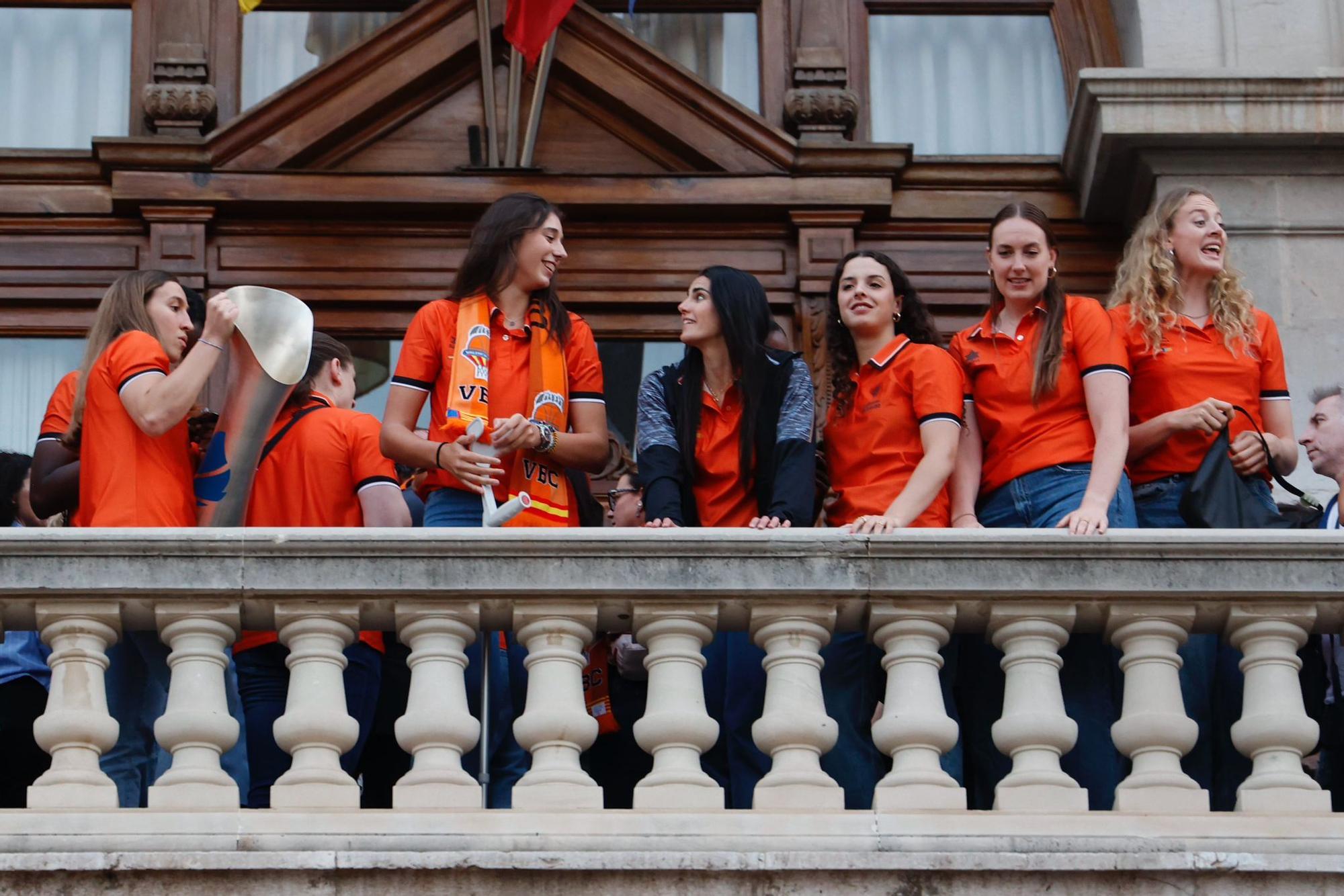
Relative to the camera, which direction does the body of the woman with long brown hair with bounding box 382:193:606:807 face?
toward the camera

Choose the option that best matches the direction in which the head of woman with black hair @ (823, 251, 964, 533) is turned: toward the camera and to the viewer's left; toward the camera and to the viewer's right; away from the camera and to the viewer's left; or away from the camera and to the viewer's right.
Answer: toward the camera and to the viewer's left

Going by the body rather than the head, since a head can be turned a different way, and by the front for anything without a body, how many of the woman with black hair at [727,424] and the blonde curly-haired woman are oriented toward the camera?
2

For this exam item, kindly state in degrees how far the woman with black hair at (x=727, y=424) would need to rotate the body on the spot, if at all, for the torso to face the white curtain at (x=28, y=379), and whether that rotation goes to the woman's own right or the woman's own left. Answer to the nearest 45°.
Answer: approximately 135° to the woman's own right

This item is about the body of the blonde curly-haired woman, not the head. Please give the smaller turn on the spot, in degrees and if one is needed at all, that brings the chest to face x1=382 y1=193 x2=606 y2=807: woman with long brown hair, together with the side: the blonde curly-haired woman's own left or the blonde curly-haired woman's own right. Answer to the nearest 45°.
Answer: approximately 90° to the blonde curly-haired woman's own right

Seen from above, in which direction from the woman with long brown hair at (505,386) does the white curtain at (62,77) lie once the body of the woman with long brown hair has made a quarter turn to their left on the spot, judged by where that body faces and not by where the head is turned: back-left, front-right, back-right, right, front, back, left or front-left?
back-left

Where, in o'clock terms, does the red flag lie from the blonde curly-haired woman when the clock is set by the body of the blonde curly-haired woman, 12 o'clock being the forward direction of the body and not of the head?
The red flag is roughly at 4 o'clock from the blonde curly-haired woman.

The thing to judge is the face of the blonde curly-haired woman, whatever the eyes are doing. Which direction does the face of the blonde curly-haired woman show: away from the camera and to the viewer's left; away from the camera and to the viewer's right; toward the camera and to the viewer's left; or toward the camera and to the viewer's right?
toward the camera and to the viewer's right

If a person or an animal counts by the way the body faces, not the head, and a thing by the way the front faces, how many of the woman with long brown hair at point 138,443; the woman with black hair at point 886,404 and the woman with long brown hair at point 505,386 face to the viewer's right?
1

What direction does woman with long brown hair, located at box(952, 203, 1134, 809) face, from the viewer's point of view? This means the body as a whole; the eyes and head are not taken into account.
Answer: toward the camera

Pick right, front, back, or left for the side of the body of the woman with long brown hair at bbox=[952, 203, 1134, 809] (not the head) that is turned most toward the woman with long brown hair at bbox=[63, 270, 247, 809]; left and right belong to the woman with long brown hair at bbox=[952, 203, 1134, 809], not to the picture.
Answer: right

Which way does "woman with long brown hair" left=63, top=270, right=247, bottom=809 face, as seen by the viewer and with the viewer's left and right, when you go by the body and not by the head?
facing to the right of the viewer
